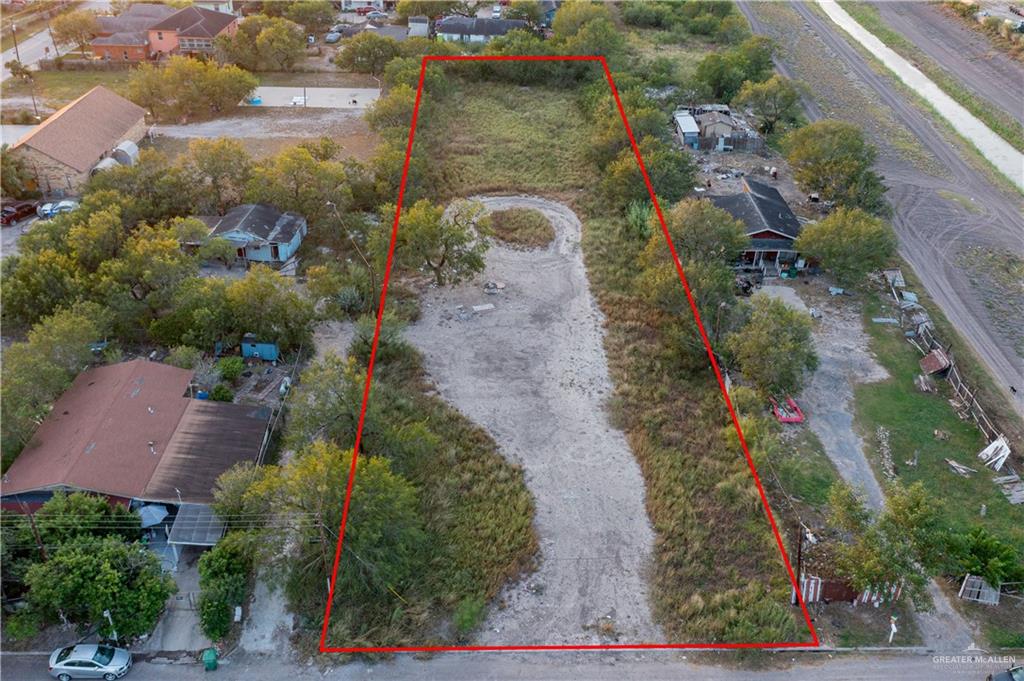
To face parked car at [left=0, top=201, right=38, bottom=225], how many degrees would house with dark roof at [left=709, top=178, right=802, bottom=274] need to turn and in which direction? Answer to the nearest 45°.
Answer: approximately 90° to its right

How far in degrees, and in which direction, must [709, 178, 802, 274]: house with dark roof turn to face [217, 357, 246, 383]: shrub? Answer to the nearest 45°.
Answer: approximately 45° to its right

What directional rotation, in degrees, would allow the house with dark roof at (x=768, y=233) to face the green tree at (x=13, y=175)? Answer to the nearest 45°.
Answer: approximately 90° to its right

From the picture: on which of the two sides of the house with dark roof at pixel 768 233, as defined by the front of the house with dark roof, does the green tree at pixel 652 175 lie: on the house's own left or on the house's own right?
on the house's own right

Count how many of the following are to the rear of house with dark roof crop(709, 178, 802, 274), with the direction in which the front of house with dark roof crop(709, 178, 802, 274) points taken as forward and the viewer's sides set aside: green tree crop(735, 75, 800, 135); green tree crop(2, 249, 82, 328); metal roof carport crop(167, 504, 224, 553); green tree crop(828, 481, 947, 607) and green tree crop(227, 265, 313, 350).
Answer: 1

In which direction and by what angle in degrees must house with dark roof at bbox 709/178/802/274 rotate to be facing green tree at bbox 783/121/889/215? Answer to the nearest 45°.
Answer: approximately 180°

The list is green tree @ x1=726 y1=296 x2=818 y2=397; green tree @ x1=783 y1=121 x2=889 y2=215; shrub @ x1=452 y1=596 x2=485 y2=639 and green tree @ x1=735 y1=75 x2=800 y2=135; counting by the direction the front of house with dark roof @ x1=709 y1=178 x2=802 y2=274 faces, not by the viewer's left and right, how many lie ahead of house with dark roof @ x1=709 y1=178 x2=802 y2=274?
2

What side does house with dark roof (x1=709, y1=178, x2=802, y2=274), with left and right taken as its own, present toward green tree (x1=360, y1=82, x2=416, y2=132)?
right

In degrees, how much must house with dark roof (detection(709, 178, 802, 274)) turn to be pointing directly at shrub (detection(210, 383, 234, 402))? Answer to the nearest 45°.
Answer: approximately 45° to its right

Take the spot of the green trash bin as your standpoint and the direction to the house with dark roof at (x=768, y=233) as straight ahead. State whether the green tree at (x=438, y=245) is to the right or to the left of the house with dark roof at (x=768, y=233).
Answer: left

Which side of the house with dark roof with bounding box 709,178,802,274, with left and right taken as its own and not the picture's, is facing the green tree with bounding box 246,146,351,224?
right

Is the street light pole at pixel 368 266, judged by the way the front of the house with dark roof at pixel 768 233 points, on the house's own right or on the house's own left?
on the house's own right

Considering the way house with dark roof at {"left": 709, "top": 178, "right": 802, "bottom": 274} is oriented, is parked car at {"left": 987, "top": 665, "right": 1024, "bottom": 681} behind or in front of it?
in front

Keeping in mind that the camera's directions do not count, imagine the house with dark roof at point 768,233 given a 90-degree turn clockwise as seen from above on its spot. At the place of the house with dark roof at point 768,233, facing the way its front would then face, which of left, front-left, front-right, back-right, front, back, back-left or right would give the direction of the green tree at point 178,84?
front

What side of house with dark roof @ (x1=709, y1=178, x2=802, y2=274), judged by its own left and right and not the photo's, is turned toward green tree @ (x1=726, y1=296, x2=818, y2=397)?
front

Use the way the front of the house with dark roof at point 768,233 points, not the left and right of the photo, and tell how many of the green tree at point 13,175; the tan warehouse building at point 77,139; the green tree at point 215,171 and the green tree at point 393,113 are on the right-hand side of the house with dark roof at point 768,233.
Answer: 4

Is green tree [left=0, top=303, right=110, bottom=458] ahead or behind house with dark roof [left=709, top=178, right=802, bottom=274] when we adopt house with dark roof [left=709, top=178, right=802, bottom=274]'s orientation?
ahead

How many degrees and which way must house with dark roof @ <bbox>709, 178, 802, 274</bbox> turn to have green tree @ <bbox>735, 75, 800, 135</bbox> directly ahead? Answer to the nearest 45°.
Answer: approximately 180°

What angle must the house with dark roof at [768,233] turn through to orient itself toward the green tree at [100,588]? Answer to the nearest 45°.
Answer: approximately 45° to its right

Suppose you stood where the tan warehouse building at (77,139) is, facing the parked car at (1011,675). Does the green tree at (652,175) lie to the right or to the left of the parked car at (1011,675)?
left

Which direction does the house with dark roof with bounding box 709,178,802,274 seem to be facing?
toward the camera
